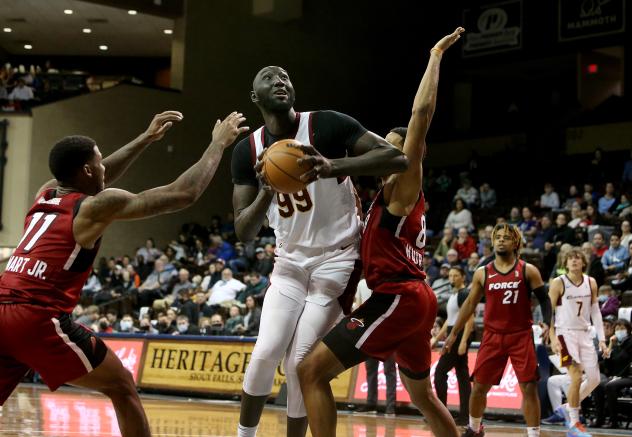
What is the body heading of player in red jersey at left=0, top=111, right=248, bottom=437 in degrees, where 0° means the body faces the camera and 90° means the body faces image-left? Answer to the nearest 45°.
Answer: approximately 225°

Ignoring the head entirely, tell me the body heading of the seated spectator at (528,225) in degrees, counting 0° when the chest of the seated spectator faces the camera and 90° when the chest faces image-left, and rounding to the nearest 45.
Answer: approximately 0°

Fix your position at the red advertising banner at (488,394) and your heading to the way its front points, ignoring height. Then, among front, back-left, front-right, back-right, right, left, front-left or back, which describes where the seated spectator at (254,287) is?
back-right

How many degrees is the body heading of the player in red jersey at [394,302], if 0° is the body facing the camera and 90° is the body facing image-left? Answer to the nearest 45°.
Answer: approximately 90°

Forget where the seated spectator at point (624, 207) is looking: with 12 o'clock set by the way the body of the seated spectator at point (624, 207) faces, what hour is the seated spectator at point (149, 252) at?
the seated spectator at point (149, 252) is roughly at 2 o'clock from the seated spectator at point (624, 207).

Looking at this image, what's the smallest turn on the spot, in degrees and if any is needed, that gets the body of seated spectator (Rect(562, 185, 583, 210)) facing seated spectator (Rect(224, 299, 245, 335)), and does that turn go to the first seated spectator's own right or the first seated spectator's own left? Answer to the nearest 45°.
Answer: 0° — they already face them

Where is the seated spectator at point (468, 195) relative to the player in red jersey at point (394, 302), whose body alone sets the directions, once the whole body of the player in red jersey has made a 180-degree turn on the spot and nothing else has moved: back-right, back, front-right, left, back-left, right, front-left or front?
left

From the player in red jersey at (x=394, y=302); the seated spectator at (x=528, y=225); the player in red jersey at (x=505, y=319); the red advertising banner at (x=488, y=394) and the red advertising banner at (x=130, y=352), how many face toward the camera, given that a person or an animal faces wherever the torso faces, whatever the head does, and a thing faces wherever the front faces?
4

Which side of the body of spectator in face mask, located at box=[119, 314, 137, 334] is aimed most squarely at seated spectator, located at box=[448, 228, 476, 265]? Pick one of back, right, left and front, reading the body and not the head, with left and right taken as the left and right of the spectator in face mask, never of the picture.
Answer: left
